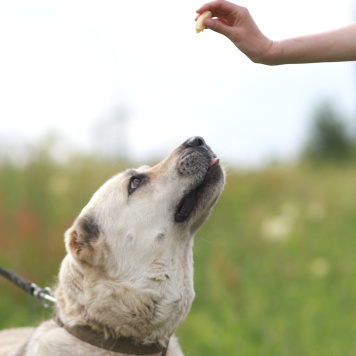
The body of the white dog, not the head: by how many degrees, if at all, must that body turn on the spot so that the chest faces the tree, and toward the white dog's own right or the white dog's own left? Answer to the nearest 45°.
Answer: approximately 90° to the white dog's own left

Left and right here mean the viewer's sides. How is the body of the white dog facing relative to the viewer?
facing to the right of the viewer
